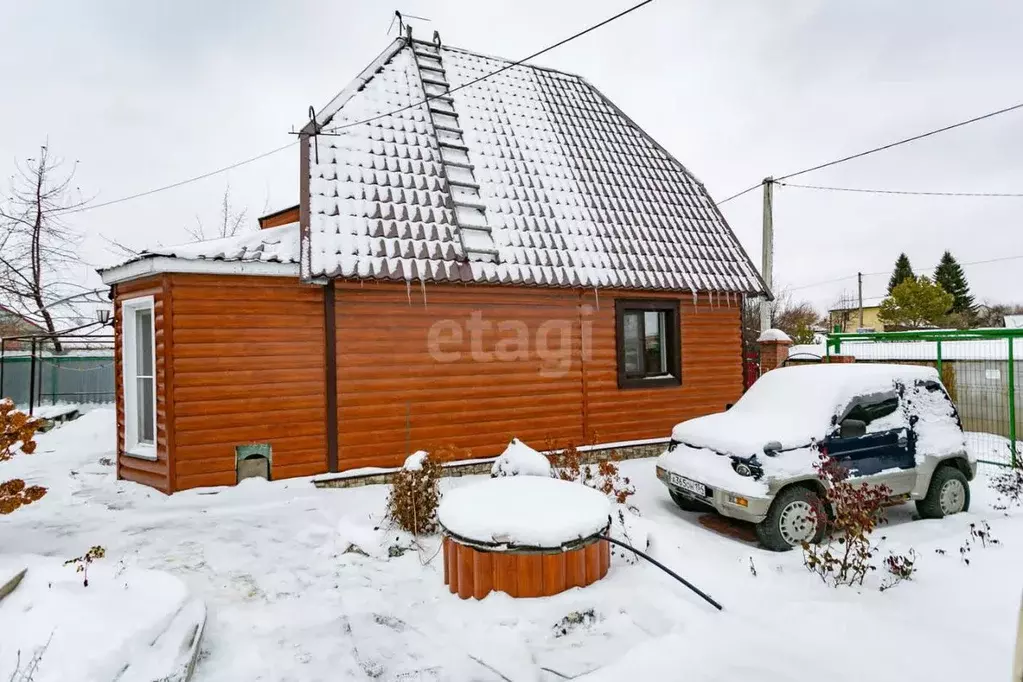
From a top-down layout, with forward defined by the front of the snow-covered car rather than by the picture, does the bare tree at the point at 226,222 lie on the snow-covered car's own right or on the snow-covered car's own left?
on the snow-covered car's own right

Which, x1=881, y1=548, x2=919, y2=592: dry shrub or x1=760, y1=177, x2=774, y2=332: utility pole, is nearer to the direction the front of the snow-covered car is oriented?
the dry shrub

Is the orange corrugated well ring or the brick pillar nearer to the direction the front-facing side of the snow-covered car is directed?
the orange corrugated well ring

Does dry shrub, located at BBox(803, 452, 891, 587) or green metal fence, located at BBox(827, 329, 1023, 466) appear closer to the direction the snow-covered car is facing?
the dry shrub

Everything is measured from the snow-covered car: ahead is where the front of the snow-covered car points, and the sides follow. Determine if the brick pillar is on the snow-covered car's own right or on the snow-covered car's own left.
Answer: on the snow-covered car's own right

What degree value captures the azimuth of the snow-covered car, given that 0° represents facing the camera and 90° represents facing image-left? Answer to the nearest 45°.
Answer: approximately 45°

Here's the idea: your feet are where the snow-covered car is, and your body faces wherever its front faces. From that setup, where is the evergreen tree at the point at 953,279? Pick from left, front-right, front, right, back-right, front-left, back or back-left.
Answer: back-right

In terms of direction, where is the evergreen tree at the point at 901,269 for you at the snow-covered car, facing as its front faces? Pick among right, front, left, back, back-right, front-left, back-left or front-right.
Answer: back-right

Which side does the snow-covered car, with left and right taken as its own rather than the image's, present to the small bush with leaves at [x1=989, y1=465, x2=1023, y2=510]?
back

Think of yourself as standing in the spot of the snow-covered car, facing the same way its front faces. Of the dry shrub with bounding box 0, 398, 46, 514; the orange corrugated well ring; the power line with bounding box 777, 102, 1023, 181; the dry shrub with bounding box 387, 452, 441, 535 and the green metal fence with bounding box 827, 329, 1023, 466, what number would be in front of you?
3

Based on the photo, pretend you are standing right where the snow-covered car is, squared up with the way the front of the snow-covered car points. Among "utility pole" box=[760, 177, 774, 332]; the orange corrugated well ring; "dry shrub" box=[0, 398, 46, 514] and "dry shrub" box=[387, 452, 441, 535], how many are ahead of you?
3
